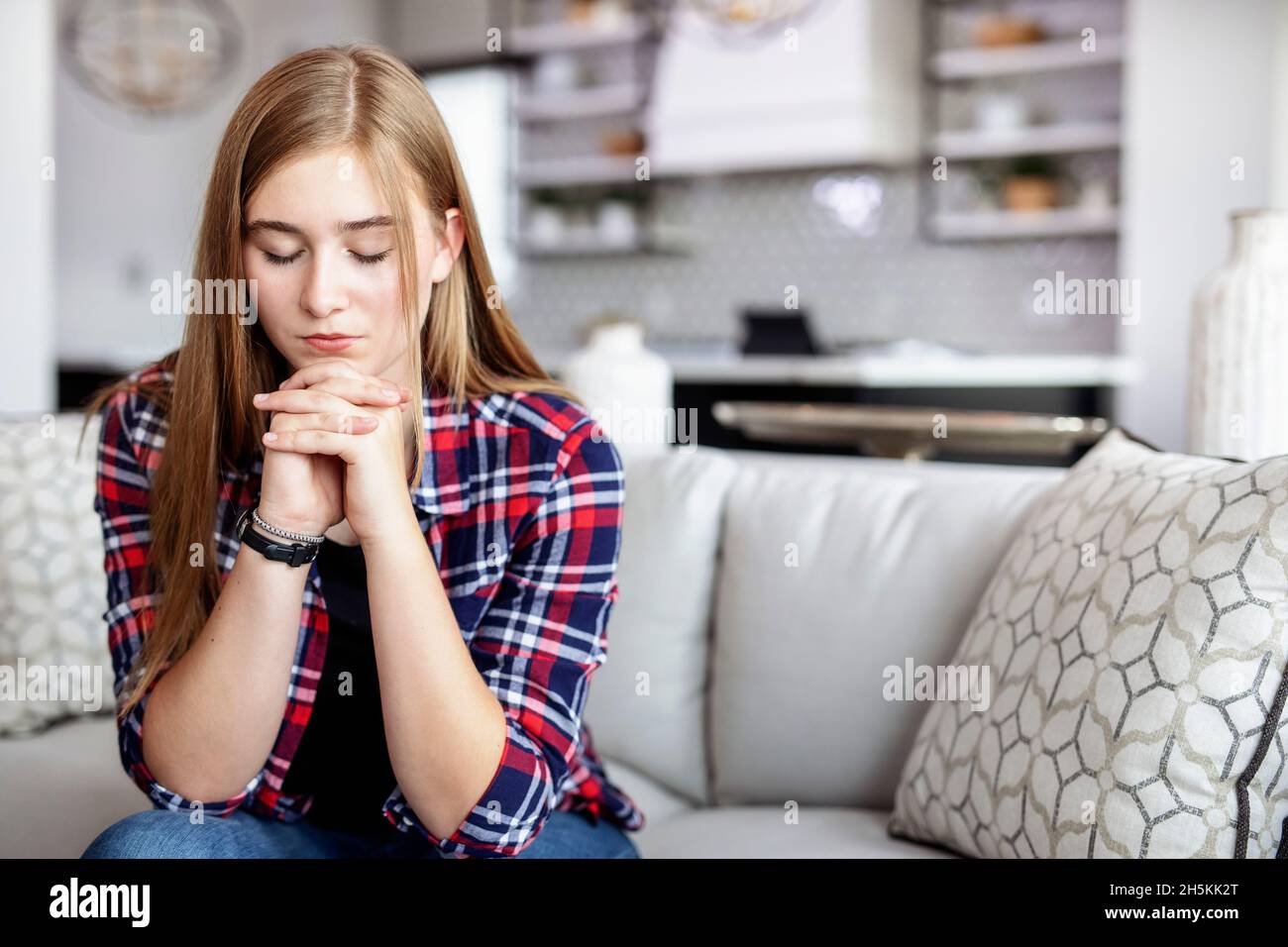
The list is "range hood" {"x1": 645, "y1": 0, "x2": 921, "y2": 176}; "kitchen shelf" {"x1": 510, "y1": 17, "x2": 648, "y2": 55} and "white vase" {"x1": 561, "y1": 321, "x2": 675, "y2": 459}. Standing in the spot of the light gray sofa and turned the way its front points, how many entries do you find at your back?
3

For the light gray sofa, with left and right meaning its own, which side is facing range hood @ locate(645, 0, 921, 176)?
back

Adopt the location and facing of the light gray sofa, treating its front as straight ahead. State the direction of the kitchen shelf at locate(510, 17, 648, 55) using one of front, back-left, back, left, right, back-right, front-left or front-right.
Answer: back

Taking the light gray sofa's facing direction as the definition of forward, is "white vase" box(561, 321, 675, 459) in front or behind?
behind

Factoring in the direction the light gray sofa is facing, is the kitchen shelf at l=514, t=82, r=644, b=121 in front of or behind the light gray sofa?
behind

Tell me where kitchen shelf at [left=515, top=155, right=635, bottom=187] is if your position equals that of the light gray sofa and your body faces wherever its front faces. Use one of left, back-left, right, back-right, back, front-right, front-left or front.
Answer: back

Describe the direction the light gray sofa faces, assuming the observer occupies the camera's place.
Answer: facing the viewer

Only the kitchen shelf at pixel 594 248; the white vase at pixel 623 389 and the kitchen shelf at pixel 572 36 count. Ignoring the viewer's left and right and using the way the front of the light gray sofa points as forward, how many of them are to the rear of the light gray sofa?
3

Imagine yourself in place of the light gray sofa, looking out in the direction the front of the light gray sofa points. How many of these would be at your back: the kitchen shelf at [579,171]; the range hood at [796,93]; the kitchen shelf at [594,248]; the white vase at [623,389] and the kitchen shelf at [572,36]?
5

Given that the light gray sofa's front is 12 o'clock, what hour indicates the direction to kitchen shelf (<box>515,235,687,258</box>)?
The kitchen shelf is roughly at 6 o'clock from the light gray sofa.

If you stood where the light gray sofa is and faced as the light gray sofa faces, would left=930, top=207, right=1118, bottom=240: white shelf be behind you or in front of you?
behind
